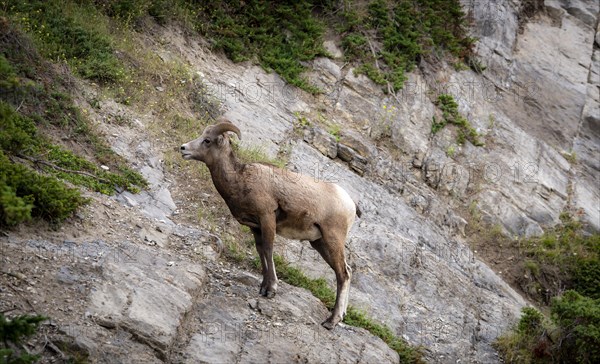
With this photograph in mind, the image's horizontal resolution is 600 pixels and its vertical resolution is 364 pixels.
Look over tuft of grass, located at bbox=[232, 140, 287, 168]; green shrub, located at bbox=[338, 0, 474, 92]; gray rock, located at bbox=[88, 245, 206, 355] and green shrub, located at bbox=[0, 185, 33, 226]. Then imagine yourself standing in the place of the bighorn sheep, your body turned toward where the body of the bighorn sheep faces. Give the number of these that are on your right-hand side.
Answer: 2

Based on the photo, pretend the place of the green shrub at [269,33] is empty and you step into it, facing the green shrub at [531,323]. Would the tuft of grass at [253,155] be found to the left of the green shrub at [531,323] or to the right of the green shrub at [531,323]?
right

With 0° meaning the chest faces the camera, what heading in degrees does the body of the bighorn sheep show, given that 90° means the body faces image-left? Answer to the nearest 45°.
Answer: approximately 90°

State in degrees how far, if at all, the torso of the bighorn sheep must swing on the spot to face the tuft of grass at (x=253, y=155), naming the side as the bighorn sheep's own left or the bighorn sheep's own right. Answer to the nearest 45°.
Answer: approximately 90° to the bighorn sheep's own right

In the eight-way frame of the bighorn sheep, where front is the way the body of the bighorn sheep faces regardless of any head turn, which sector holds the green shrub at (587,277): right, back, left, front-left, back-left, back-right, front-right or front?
back-right

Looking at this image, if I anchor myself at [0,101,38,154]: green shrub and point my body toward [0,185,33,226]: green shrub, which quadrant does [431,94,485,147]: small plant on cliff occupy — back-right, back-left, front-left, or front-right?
back-left

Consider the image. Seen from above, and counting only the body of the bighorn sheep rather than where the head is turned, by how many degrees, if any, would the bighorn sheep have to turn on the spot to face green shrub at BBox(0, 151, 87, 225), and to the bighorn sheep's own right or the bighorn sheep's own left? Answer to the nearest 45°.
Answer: approximately 45° to the bighorn sheep's own left

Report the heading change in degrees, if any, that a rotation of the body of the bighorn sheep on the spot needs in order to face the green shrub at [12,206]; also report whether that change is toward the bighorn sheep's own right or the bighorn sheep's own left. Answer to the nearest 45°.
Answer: approximately 45° to the bighorn sheep's own left

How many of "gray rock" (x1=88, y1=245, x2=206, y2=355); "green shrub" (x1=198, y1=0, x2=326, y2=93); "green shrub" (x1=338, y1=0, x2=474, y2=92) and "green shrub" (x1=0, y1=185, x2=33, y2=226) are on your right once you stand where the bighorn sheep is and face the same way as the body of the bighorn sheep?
2

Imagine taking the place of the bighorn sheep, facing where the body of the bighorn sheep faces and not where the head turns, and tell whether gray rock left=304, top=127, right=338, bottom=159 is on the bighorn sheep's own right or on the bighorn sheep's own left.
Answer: on the bighorn sheep's own right

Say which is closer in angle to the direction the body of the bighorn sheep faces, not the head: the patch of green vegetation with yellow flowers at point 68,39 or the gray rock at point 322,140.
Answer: the patch of green vegetation with yellow flowers

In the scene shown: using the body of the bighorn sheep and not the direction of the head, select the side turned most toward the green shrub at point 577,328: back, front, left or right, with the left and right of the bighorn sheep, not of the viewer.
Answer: back

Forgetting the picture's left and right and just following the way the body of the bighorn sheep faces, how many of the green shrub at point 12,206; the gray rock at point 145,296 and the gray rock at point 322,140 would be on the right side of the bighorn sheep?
1

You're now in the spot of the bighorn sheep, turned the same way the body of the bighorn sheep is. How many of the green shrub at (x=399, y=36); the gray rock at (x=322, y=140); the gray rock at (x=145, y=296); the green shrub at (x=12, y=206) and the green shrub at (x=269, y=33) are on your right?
3

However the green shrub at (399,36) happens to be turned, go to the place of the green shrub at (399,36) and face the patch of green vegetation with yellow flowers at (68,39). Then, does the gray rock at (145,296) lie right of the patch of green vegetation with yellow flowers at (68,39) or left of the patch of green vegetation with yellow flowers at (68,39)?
left

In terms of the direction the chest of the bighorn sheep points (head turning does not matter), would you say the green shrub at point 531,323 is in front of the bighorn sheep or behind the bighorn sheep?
behind
